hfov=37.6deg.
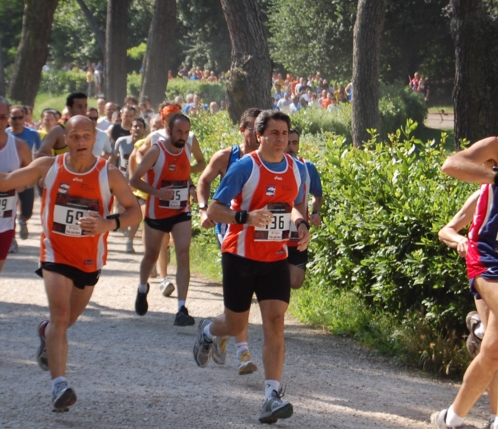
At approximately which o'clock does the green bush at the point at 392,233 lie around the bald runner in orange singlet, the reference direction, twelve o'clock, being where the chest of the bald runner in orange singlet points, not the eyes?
The green bush is roughly at 8 o'clock from the bald runner in orange singlet.

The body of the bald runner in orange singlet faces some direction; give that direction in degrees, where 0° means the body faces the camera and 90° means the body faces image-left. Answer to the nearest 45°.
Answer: approximately 0°

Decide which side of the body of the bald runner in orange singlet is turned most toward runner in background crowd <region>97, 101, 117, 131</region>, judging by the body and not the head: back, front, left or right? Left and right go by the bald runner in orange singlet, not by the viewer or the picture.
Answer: back
